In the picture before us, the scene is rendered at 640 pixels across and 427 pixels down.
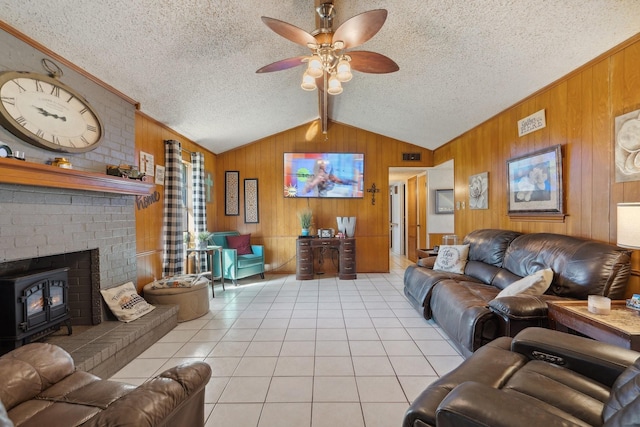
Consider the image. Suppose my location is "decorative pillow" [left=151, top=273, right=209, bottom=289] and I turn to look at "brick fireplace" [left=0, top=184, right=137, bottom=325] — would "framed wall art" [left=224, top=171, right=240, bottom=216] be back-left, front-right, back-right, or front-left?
back-right

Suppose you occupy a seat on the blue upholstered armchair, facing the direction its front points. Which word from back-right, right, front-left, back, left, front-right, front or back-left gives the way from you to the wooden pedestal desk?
front-left

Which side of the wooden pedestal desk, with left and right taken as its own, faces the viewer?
front

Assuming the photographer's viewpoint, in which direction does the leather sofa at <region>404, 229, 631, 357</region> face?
facing the viewer and to the left of the viewer

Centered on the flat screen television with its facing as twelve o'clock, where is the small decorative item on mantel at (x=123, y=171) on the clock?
The small decorative item on mantel is roughly at 1 o'clock from the flat screen television.

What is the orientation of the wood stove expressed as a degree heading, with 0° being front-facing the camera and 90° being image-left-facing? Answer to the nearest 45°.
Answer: approximately 315°

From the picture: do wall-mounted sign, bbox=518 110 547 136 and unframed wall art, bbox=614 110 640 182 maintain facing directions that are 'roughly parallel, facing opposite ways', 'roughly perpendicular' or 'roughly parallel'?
roughly parallel

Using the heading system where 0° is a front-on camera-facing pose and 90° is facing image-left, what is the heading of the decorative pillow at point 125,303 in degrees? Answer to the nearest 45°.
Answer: approximately 315°

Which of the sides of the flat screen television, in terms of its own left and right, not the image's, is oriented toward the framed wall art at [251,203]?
right

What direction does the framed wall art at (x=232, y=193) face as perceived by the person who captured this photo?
facing the viewer

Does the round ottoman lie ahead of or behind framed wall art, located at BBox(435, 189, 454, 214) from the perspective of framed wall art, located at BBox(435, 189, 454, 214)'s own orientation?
ahead

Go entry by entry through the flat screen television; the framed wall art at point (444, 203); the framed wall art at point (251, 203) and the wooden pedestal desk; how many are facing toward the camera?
4

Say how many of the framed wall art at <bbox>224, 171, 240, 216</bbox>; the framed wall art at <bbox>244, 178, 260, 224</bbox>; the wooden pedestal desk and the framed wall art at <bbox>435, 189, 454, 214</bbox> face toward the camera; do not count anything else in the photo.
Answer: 4

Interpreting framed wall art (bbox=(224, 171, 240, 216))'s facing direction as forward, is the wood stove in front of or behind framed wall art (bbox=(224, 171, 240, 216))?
in front

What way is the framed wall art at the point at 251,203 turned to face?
toward the camera

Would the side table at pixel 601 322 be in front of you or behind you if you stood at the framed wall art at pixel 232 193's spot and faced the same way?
in front

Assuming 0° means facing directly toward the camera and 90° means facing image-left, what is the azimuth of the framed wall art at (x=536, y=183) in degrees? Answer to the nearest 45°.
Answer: approximately 45°
